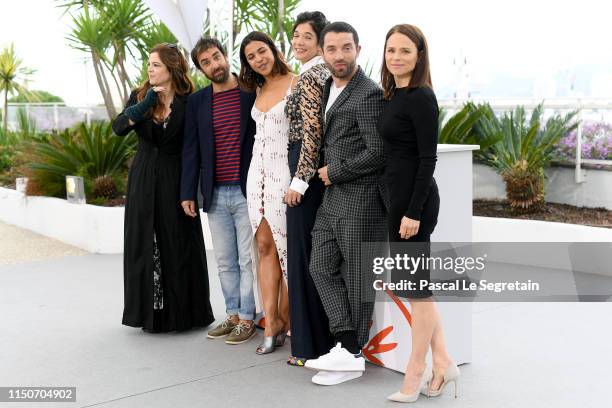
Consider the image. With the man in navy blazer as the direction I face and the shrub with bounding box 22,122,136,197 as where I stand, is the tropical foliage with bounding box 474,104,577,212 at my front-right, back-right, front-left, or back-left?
front-left

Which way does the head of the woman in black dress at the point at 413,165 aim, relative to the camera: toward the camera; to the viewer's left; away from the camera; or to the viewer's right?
toward the camera

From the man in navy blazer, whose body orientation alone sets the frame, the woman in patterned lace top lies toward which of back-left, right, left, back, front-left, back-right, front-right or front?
front-left

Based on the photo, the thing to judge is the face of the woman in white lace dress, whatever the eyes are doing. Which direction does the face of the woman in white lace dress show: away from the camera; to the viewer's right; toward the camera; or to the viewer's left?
toward the camera

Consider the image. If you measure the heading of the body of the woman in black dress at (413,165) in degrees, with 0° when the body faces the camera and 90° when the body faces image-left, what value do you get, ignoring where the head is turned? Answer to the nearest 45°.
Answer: approximately 45°

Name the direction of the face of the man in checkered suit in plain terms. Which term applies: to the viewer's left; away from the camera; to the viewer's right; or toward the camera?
toward the camera

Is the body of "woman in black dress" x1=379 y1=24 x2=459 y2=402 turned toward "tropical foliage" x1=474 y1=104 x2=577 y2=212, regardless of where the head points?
no

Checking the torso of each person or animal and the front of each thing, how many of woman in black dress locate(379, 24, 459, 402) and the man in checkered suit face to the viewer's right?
0

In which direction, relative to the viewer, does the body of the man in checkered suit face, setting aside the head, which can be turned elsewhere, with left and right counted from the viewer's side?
facing the viewer and to the left of the viewer

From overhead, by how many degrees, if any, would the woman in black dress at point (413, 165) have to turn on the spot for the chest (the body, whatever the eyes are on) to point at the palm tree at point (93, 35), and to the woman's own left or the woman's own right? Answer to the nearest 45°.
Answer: approximately 90° to the woman's own right

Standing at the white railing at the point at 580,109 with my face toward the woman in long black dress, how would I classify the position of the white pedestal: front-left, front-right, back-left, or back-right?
front-left

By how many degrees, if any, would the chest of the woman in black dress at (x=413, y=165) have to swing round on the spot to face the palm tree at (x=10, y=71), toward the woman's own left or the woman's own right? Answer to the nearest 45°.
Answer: approximately 90° to the woman's own right

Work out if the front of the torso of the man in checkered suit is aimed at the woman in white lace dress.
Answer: no

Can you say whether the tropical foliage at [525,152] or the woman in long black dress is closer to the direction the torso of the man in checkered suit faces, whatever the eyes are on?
the woman in long black dress

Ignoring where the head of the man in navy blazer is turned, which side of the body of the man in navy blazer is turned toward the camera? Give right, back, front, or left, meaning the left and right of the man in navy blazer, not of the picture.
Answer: front

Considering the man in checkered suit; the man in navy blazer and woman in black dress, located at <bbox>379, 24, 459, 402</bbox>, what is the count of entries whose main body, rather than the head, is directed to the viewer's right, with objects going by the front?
0

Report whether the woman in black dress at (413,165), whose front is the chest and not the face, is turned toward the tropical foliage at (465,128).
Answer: no
